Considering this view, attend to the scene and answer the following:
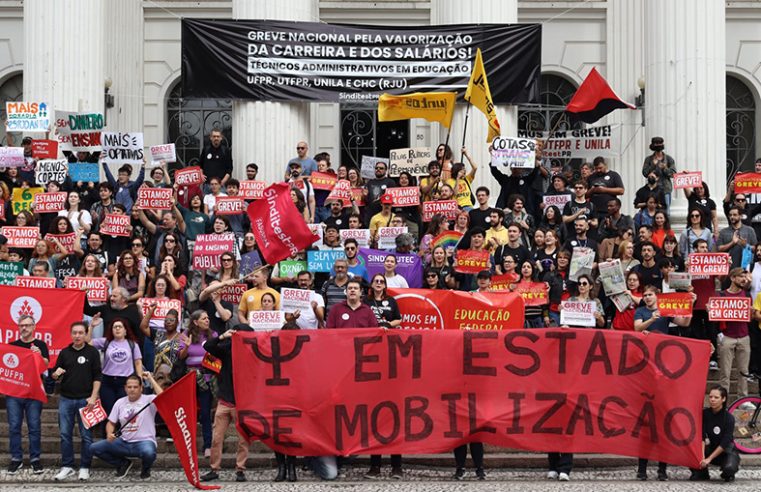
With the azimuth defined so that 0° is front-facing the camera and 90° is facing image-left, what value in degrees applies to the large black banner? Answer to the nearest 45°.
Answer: approximately 0°

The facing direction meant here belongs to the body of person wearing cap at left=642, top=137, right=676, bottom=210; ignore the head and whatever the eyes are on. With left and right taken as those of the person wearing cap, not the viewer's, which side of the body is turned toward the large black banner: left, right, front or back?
right

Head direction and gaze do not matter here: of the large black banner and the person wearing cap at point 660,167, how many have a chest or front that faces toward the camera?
2

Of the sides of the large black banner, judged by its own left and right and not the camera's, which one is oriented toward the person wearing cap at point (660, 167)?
left
